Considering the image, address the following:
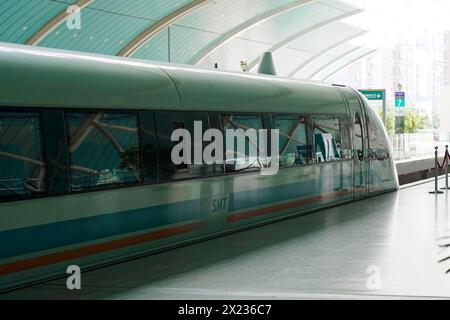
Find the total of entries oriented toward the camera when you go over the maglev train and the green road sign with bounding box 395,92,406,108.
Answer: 1

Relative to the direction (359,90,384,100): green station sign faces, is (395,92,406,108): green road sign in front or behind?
behind

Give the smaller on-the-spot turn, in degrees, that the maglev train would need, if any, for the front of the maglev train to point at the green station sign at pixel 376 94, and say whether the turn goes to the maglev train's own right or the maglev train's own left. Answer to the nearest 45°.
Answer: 0° — it already faces it

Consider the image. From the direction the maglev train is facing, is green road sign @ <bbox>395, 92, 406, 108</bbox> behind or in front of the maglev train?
in front

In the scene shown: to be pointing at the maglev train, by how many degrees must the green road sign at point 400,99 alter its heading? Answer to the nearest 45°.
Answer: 0° — it already faces it

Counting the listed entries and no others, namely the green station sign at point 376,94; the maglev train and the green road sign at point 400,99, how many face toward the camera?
2

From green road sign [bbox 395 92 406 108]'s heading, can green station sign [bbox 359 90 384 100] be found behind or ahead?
ahead

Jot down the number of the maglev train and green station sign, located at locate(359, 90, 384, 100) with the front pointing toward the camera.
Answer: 1

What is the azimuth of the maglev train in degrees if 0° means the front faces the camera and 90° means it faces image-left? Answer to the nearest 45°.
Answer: approximately 225°

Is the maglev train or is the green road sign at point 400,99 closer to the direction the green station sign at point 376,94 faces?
the maglev train

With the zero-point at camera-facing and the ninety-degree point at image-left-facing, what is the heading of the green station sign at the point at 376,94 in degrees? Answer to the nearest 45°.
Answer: approximately 0°

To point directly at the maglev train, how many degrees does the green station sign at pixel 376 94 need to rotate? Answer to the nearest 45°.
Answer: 0° — it already faces it

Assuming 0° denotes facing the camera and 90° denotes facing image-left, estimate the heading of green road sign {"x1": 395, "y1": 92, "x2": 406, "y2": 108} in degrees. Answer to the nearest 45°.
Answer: approximately 0°
